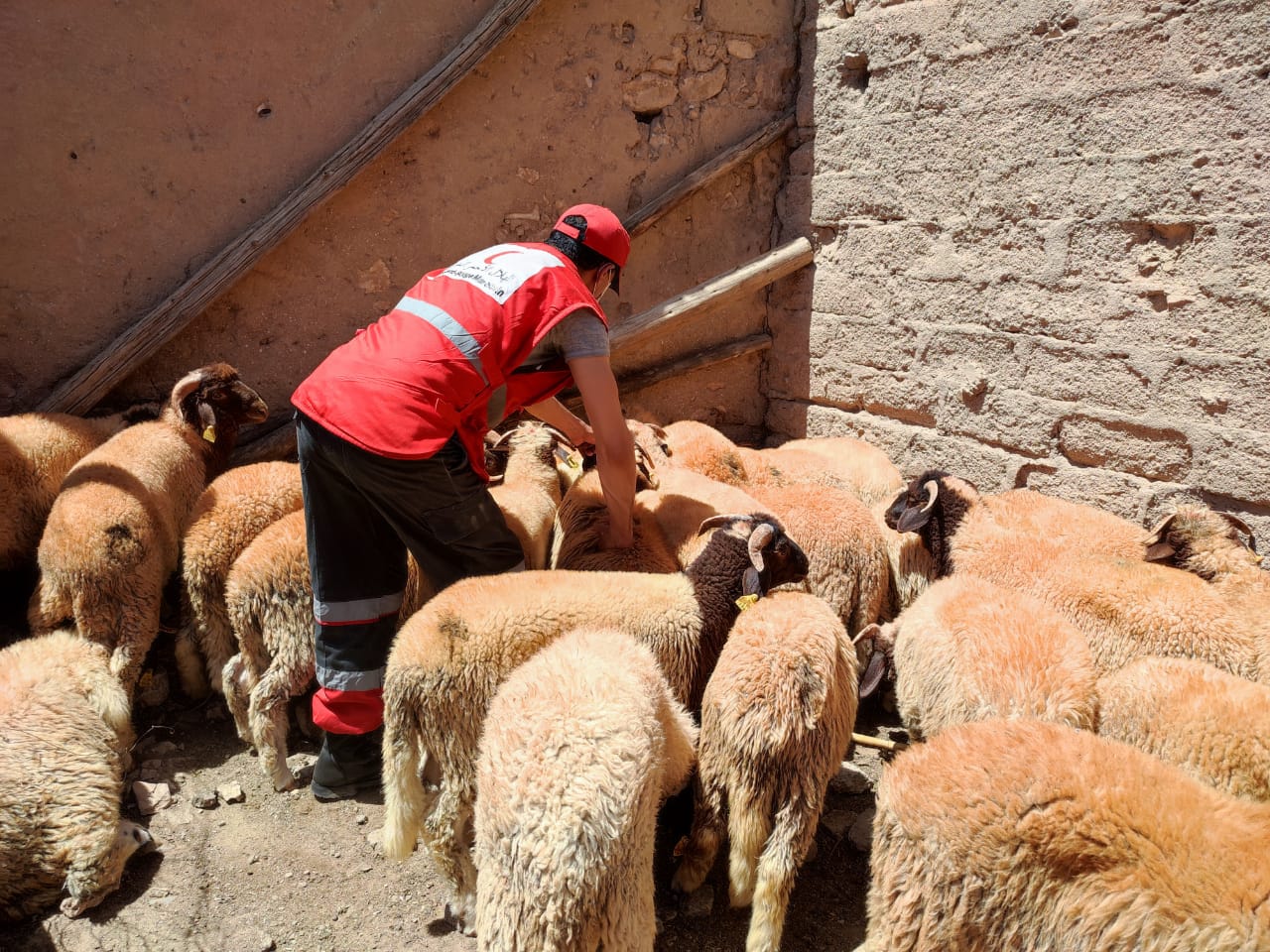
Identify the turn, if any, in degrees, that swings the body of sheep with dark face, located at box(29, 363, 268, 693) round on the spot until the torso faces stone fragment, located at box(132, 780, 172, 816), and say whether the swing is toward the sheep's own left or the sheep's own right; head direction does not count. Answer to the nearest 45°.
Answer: approximately 135° to the sheep's own right

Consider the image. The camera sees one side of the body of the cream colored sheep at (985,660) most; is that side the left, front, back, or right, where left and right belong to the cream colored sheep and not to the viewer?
left

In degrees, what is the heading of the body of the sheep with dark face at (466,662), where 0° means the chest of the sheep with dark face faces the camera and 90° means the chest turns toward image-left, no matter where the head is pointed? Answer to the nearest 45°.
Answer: approximately 270°

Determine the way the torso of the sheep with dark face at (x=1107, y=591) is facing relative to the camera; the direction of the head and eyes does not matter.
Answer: to the viewer's left

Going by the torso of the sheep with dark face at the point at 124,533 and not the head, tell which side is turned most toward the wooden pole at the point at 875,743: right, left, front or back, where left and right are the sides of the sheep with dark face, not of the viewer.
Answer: right
